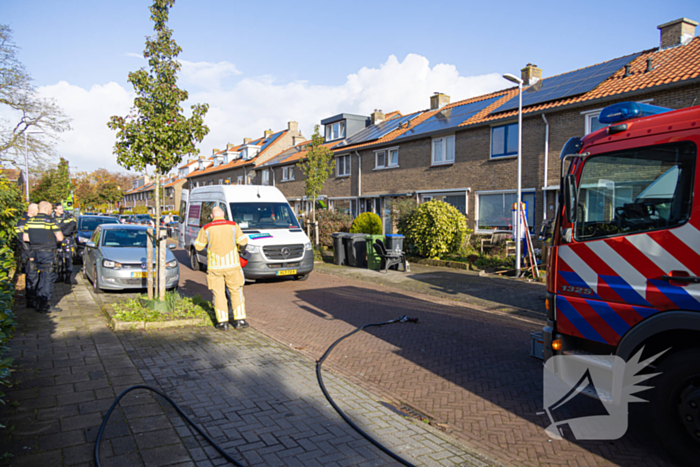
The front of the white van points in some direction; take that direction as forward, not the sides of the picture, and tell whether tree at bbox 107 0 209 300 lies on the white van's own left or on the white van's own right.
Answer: on the white van's own right

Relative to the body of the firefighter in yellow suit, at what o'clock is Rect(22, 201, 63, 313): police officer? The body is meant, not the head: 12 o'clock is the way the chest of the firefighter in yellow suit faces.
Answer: The police officer is roughly at 10 o'clock from the firefighter in yellow suit.

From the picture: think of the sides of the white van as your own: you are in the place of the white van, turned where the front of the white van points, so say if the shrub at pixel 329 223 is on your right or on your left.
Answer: on your left

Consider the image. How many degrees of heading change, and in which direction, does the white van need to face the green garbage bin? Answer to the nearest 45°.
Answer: approximately 90° to its left

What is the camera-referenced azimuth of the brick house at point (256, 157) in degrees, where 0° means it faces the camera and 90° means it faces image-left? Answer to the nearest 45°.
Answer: approximately 45°

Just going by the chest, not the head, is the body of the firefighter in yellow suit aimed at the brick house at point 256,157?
yes

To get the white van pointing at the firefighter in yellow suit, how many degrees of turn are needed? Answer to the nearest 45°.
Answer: approximately 45° to its right

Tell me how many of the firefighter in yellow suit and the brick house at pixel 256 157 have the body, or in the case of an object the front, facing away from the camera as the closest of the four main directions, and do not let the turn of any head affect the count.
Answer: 1

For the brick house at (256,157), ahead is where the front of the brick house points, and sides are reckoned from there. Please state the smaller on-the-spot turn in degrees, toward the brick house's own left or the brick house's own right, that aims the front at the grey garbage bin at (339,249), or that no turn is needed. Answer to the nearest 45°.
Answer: approximately 45° to the brick house's own left

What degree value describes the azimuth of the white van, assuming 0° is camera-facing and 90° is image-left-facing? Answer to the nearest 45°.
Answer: approximately 315°

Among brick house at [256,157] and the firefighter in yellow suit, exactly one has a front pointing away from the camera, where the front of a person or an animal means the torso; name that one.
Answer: the firefighter in yellow suit

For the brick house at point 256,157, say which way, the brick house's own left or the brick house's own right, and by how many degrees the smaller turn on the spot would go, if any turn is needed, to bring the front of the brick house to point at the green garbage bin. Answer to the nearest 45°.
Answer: approximately 45° to the brick house's own left

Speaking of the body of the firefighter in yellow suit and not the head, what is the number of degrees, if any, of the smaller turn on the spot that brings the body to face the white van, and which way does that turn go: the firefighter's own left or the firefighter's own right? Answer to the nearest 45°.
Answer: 0° — they already face it

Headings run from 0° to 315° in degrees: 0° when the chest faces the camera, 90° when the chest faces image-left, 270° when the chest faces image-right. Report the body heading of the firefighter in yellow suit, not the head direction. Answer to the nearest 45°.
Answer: approximately 180°

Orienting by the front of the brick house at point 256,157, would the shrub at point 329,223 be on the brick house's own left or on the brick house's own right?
on the brick house's own left
